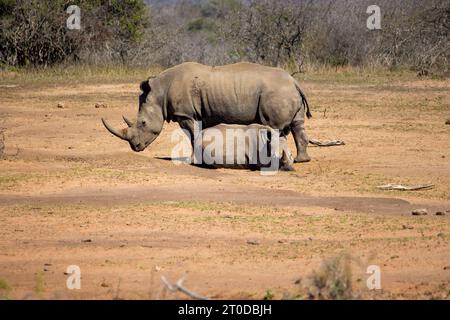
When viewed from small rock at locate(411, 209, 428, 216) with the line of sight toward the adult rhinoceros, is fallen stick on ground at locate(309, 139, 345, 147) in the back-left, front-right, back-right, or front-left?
front-right

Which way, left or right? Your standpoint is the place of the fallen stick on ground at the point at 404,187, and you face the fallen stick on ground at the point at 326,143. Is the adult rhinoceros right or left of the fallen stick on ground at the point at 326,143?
left

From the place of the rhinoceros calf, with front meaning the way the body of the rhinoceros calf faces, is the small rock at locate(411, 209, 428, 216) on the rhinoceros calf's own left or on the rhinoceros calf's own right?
on the rhinoceros calf's own right

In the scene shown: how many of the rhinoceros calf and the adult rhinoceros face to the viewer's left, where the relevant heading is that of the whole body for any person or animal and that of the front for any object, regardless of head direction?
1

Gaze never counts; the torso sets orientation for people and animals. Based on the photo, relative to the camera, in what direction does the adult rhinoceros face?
facing to the left of the viewer

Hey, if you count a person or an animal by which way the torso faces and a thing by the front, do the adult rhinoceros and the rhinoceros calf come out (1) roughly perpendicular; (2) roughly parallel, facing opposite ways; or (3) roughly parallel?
roughly parallel, facing opposite ways

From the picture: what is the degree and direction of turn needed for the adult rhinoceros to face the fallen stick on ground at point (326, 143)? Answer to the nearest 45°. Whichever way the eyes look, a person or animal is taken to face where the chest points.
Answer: approximately 135° to its right

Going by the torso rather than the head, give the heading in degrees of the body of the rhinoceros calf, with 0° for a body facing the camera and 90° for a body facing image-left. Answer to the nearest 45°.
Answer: approximately 270°

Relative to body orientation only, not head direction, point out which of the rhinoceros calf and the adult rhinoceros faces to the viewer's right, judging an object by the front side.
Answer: the rhinoceros calf
